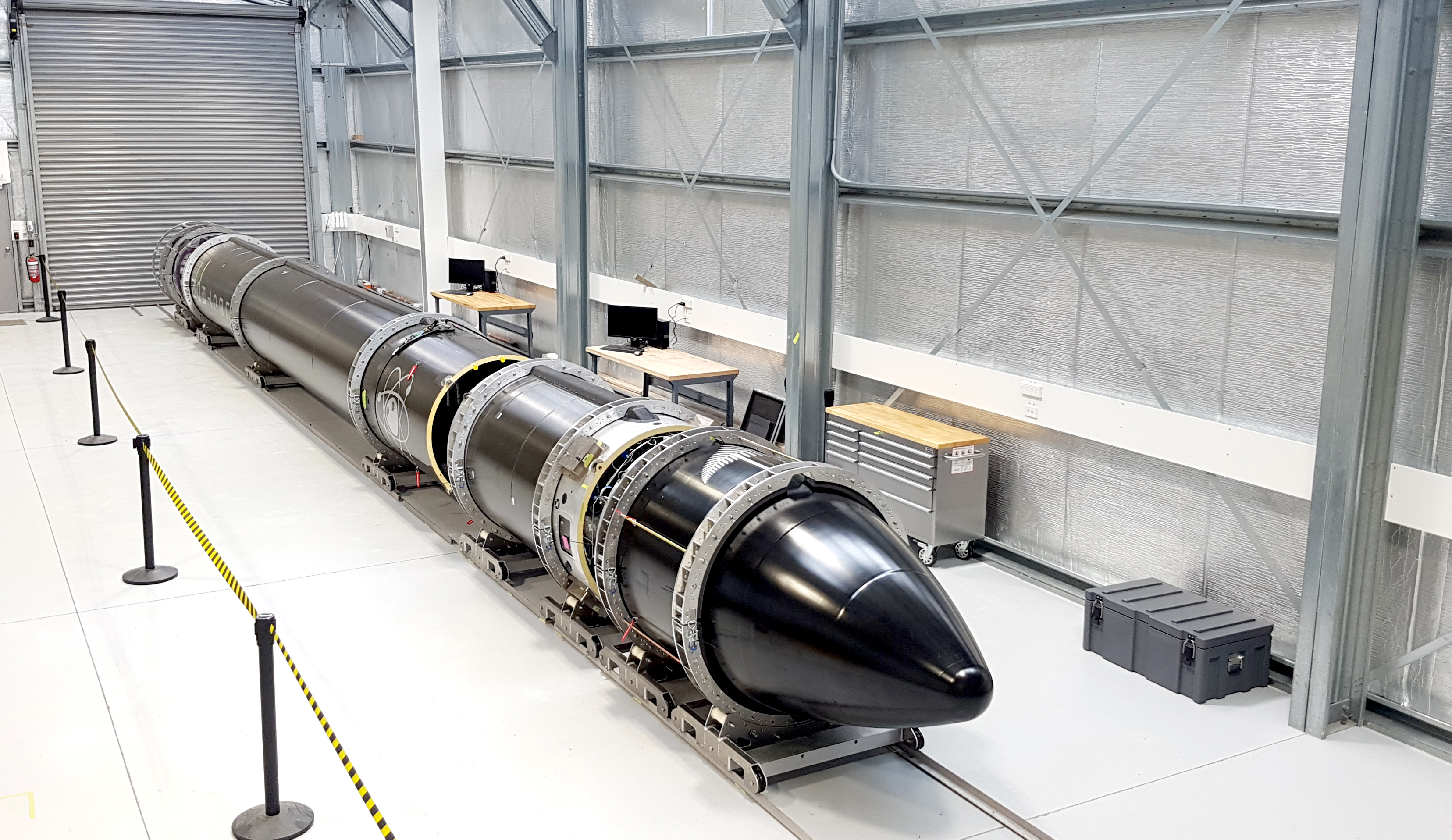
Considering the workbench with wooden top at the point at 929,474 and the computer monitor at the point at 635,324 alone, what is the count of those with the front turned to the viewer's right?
0

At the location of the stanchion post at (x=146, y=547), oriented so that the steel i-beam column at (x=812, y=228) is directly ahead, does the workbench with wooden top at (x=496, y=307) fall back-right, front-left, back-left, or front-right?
front-left

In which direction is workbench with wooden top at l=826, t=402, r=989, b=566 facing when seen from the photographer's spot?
facing the viewer and to the left of the viewer

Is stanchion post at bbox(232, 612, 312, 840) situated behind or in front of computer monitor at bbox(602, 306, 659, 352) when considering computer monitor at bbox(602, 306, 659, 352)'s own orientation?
in front

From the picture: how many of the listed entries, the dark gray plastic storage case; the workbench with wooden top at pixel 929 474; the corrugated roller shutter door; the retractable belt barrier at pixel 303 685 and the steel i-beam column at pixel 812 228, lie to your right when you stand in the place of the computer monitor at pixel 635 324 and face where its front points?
1

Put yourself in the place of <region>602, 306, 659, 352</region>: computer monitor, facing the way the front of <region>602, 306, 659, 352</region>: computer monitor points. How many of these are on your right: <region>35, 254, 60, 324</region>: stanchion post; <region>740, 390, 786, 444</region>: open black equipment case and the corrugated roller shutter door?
2

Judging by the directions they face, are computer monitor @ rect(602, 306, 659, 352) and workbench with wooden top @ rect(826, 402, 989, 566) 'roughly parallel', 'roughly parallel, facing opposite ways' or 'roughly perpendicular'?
roughly parallel

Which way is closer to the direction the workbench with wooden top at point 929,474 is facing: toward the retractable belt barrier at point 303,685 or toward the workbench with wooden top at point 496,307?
the retractable belt barrier

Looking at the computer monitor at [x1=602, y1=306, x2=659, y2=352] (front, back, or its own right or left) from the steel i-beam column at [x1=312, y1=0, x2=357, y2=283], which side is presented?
right

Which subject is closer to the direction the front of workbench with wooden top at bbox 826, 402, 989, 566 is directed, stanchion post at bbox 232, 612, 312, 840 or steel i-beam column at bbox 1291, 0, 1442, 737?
the stanchion post

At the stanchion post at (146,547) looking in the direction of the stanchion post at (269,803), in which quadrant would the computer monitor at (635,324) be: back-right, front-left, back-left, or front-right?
back-left

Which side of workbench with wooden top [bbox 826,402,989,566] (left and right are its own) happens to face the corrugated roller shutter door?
right

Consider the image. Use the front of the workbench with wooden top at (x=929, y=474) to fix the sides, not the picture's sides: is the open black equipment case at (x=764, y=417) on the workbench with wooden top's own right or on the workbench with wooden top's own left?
on the workbench with wooden top's own right

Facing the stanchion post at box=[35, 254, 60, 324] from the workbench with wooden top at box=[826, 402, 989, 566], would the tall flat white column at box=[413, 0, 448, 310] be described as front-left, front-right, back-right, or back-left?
front-right

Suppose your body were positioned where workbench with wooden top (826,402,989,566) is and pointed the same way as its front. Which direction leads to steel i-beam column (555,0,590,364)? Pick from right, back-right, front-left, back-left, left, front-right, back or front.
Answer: right

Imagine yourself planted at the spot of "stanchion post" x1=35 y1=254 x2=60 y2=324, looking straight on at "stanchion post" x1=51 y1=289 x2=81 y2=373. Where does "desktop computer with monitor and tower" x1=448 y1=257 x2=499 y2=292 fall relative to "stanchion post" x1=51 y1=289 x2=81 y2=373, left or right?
left

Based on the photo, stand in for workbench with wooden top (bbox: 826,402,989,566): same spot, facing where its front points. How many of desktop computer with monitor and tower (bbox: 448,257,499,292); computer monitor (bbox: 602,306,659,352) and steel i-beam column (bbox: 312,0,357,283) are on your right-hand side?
3
